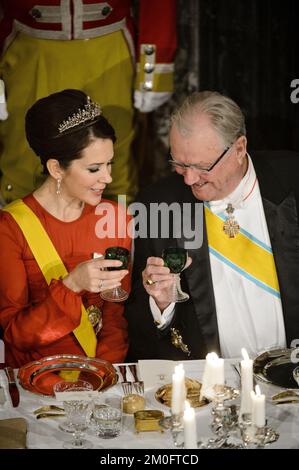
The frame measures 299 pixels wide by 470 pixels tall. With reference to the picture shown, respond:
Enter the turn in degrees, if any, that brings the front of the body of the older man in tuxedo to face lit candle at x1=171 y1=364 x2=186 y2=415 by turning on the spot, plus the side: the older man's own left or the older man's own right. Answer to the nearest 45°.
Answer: approximately 45° to the older man's own left

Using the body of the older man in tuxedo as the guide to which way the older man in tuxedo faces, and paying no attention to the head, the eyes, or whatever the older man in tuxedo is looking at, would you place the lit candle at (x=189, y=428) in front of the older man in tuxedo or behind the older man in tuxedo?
in front

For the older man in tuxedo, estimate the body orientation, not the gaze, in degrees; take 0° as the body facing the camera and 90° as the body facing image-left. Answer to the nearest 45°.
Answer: approximately 45°

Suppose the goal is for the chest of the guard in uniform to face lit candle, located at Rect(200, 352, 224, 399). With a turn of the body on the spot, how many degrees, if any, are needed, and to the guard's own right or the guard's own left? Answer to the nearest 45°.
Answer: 0° — they already face it

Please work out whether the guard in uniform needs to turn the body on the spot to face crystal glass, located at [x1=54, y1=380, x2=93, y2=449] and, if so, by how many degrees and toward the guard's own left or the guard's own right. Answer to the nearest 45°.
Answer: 0° — they already face it

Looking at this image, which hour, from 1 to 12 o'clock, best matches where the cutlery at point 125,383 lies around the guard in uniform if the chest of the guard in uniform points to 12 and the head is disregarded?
The cutlery is roughly at 12 o'clock from the guard in uniform.

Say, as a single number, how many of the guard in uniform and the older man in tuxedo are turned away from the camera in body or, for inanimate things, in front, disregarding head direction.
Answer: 0
